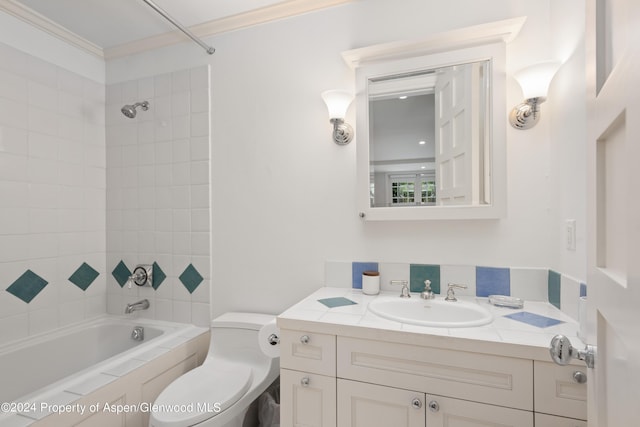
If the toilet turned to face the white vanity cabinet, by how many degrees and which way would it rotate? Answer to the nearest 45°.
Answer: approximately 90° to its left

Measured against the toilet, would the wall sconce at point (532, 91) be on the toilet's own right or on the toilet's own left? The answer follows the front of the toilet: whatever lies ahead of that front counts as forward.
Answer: on the toilet's own left

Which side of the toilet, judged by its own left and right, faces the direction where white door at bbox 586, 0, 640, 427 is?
left

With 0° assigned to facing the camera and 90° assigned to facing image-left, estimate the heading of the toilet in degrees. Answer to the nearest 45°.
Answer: approximately 45°
